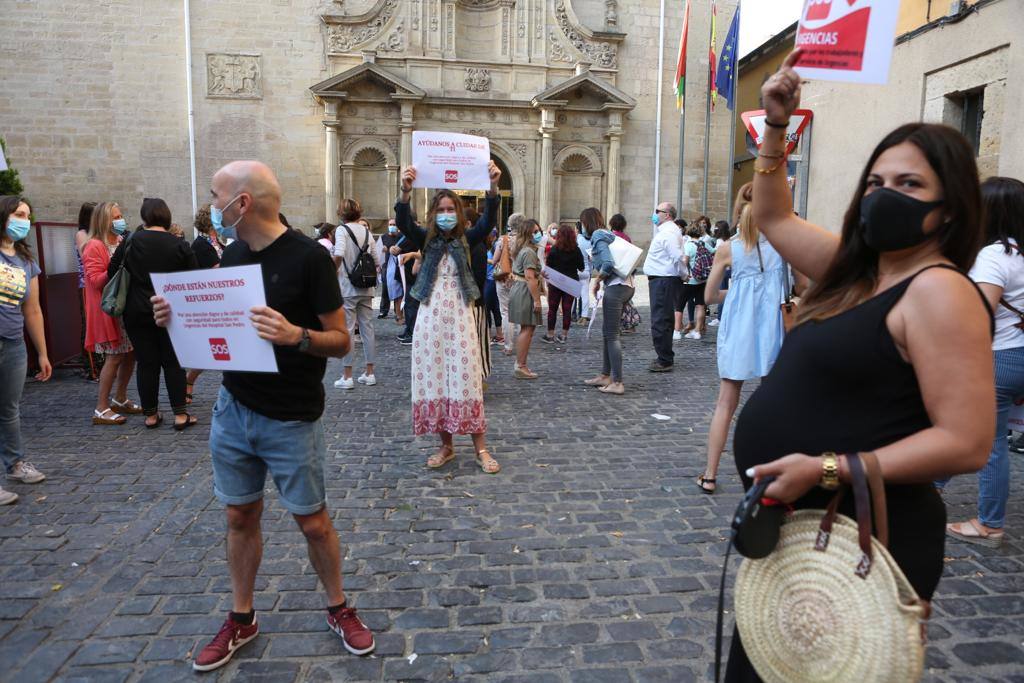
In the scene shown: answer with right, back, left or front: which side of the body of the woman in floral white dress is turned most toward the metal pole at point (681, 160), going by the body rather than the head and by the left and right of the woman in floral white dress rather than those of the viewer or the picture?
back

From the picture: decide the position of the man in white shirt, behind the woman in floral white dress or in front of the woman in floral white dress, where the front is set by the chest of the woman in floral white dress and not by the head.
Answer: behind

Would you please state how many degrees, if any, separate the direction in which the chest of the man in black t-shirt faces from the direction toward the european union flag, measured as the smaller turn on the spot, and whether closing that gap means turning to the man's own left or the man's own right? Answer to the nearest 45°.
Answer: approximately 180°

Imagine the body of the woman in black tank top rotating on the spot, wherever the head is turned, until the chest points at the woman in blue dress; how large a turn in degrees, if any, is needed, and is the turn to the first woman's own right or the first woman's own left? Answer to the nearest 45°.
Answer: approximately 135° to the first woman's own right

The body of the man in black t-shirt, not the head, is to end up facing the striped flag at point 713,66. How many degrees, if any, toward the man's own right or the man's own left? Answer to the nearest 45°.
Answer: approximately 180°

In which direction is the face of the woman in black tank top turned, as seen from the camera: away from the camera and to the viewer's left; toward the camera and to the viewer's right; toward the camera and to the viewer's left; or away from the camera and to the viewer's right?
toward the camera and to the viewer's left

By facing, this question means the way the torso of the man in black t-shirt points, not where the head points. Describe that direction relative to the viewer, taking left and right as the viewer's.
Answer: facing the viewer and to the left of the viewer

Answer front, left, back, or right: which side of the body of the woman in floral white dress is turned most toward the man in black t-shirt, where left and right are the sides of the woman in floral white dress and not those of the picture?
front

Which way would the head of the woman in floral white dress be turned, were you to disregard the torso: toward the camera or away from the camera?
toward the camera

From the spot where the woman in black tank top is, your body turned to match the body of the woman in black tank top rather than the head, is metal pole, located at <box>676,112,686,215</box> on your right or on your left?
on your right
